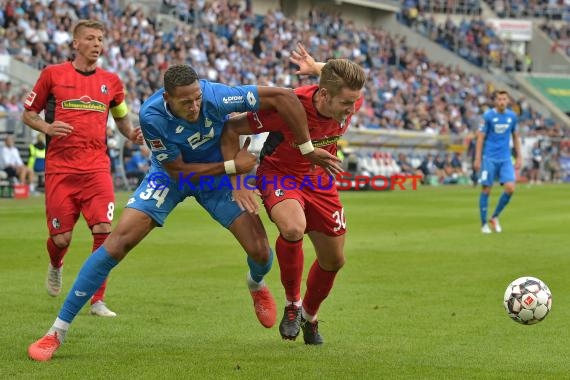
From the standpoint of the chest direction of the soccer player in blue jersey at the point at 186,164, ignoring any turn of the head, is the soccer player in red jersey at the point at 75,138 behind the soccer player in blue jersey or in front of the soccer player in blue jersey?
behind

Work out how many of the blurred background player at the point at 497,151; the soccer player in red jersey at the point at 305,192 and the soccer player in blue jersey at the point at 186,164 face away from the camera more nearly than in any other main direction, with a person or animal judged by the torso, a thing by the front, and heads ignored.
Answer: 0

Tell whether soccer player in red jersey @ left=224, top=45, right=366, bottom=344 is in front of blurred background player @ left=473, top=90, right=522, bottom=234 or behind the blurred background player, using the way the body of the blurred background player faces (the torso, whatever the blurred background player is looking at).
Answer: in front

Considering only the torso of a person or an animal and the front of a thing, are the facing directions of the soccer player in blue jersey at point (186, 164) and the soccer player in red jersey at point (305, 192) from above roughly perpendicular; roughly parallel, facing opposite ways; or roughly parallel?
roughly parallel

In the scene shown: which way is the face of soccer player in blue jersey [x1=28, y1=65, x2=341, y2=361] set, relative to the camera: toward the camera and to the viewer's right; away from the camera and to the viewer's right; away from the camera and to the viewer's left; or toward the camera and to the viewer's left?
toward the camera and to the viewer's right

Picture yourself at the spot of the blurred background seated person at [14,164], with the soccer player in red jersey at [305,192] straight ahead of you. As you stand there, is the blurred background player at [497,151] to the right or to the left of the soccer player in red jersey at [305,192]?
left

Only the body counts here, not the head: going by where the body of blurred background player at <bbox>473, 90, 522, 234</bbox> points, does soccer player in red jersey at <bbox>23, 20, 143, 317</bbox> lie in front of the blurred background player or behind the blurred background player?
in front

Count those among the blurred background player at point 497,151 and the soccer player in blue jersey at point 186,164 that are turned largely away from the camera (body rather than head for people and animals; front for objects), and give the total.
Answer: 0

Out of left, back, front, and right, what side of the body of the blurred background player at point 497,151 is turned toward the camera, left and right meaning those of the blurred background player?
front

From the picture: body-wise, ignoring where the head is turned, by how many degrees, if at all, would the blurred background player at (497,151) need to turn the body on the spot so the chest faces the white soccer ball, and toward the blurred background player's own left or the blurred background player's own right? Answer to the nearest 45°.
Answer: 0° — they already face it

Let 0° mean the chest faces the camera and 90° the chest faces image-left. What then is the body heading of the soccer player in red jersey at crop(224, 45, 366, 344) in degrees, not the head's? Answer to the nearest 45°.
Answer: approximately 315°

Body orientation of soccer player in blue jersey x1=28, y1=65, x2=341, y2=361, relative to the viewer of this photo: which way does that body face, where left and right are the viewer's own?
facing the viewer and to the right of the viewer

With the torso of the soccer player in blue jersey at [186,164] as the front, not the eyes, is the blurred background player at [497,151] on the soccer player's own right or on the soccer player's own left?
on the soccer player's own left
